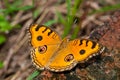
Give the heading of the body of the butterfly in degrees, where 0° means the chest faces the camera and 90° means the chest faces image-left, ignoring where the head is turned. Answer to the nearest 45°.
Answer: approximately 225°
